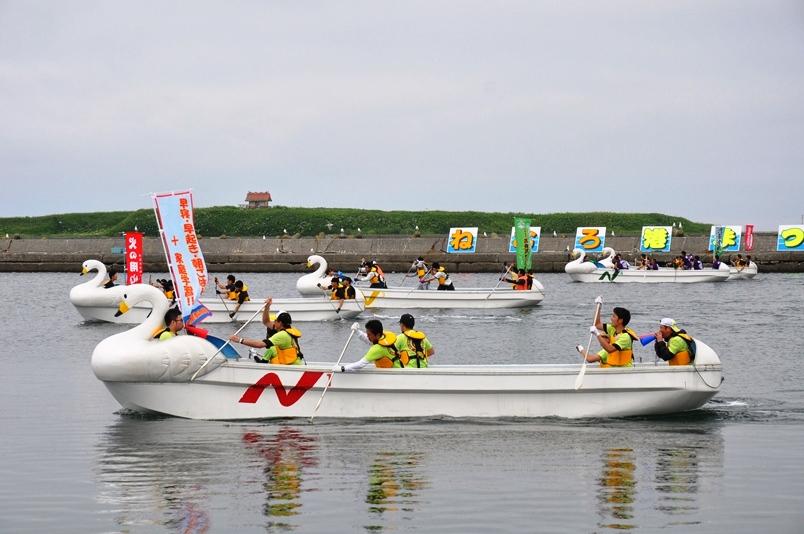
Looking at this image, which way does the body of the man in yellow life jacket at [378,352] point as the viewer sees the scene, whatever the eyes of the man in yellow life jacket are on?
to the viewer's left

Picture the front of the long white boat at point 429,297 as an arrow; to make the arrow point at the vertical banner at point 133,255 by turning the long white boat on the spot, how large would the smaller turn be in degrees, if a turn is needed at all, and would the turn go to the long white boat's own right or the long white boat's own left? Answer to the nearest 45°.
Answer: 0° — it already faces it

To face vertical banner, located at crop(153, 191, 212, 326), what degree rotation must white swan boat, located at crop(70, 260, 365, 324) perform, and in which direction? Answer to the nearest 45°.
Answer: approximately 90° to its left

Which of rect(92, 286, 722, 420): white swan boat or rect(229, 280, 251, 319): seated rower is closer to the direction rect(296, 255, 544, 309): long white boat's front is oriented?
the seated rower

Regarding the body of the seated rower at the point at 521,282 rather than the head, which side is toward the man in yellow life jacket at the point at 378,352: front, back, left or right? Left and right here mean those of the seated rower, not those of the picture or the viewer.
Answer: left

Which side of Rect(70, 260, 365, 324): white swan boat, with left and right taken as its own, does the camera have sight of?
left

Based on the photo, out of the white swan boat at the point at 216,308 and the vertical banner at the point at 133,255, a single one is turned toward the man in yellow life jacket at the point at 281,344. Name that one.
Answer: the vertical banner

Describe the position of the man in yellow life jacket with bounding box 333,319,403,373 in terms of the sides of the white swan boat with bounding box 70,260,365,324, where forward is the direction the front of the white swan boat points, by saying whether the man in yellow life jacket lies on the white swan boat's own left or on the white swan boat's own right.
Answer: on the white swan boat's own left

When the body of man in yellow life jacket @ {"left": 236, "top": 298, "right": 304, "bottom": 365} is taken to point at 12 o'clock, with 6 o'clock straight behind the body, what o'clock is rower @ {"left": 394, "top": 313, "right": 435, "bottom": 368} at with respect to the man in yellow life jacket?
The rower is roughly at 6 o'clock from the man in yellow life jacket.

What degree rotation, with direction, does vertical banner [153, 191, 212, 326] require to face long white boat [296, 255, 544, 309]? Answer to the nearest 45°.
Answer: approximately 135° to its left

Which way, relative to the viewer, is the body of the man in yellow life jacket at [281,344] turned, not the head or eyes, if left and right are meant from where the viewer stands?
facing to the left of the viewer

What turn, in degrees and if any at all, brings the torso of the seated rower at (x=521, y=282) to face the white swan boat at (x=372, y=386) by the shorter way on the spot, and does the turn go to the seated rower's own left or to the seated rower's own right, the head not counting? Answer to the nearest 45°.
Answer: approximately 90° to the seated rower's own left

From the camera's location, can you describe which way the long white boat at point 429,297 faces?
facing to the left of the viewer

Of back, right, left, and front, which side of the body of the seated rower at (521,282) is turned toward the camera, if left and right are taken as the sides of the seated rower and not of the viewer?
left

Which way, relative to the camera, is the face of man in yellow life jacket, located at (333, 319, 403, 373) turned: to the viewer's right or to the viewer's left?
to the viewer's left

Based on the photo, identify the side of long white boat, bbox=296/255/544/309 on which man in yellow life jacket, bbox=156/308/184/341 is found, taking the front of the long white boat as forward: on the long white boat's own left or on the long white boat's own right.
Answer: on the long white boat's own left

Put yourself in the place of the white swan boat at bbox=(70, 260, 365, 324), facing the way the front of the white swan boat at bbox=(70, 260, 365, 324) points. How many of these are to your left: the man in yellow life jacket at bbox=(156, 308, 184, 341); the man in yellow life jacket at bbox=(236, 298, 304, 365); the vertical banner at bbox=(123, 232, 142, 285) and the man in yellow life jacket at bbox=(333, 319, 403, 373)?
3
